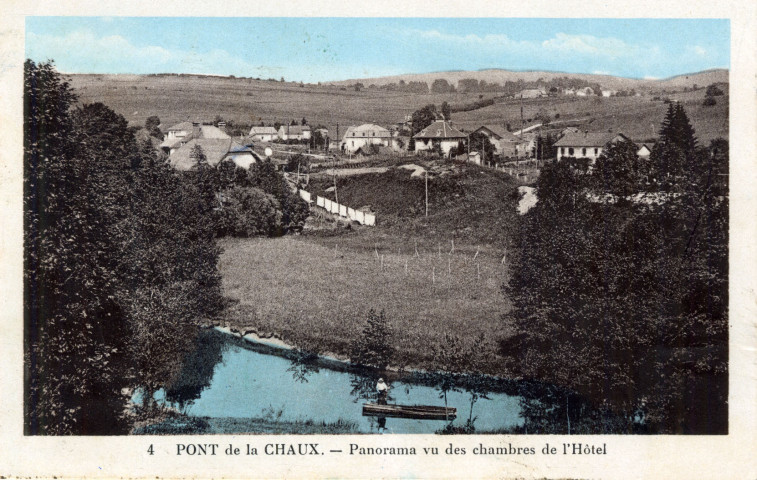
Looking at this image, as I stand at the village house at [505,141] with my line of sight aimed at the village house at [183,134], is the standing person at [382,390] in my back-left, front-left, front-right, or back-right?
front-left

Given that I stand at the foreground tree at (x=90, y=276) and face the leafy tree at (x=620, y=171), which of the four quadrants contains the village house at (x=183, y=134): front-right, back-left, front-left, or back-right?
front-left
